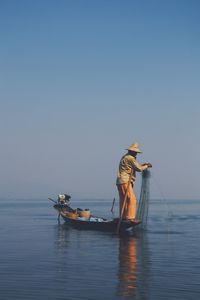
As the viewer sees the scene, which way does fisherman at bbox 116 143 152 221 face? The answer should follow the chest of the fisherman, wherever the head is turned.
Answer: to the viewer's right

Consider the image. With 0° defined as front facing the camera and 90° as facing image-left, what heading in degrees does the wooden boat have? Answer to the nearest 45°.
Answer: approximately 270°

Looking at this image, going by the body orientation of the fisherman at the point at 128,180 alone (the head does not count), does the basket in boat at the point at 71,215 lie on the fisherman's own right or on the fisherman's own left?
on the fisherman's own left

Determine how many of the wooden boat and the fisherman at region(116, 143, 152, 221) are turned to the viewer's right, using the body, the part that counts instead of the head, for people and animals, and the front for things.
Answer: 2
